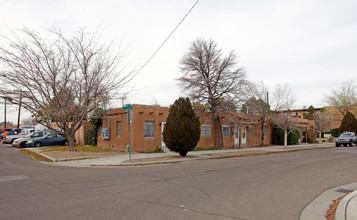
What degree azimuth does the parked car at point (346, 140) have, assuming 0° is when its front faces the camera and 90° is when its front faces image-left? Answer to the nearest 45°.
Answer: approximately 45°

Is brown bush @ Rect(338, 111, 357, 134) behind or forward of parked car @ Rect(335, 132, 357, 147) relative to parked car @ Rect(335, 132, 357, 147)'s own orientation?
behind

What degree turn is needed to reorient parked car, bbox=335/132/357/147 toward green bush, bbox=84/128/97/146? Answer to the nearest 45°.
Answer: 0° — it already faces it
